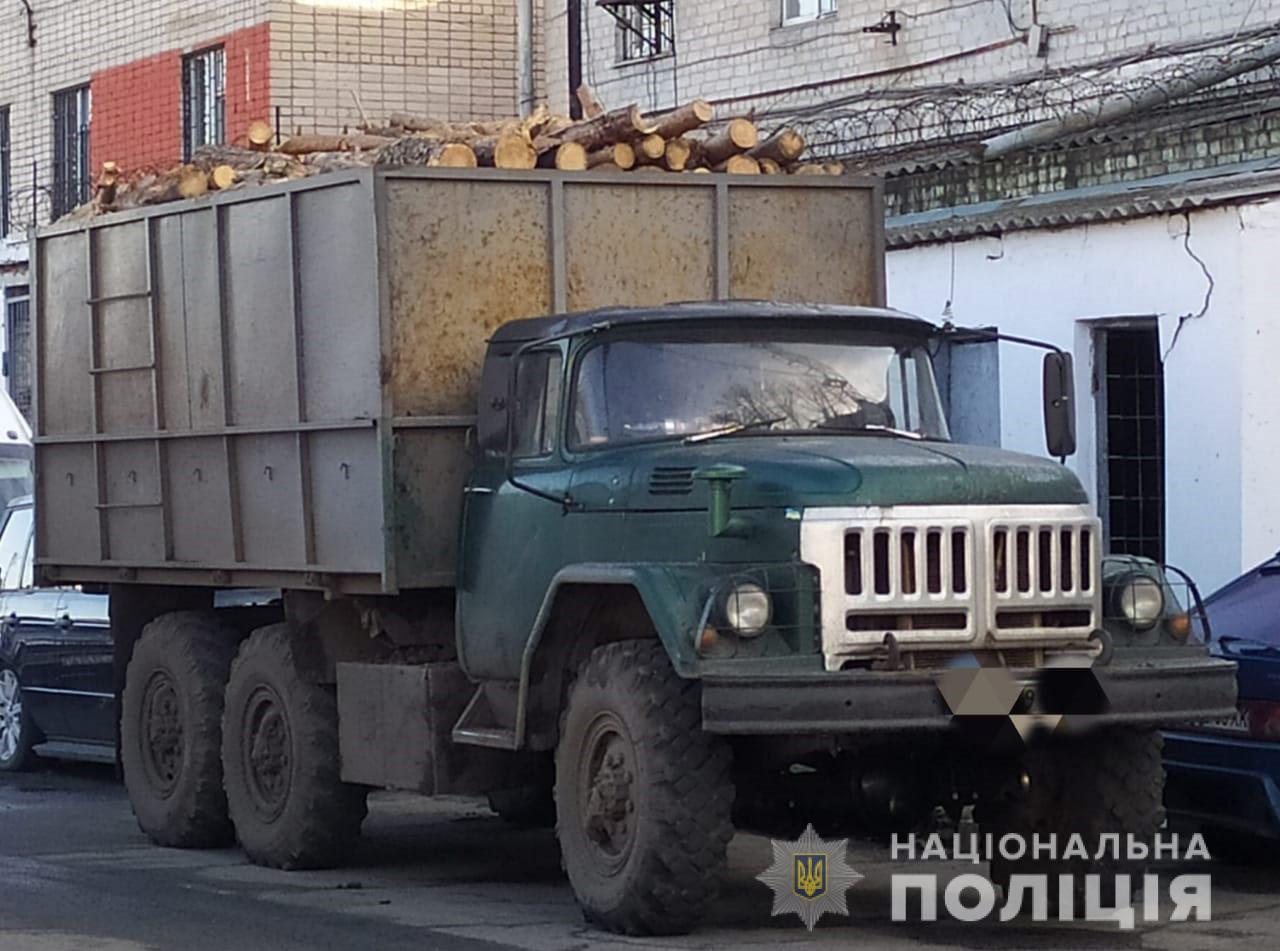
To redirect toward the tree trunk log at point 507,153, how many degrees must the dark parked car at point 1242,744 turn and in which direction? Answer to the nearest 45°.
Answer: approximately 135° to its left

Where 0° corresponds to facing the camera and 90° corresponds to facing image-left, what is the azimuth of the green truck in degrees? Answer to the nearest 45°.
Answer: approximately 315°

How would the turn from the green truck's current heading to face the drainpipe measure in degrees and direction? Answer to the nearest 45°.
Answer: approximately 135° to its left
